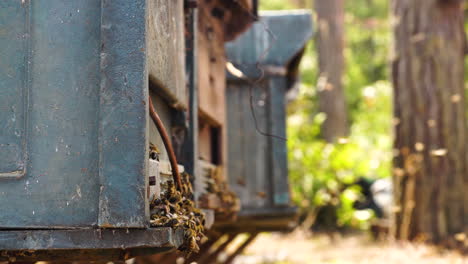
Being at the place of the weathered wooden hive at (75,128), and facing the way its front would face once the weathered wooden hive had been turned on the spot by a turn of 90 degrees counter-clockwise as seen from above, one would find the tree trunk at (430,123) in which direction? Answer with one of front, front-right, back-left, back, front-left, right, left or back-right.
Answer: front-right

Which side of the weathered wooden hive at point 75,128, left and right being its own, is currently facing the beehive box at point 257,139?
left

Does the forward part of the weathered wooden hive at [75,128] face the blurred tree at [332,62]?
no

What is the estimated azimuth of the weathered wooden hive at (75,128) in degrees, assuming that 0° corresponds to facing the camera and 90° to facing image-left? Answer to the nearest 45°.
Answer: approximately 270°
